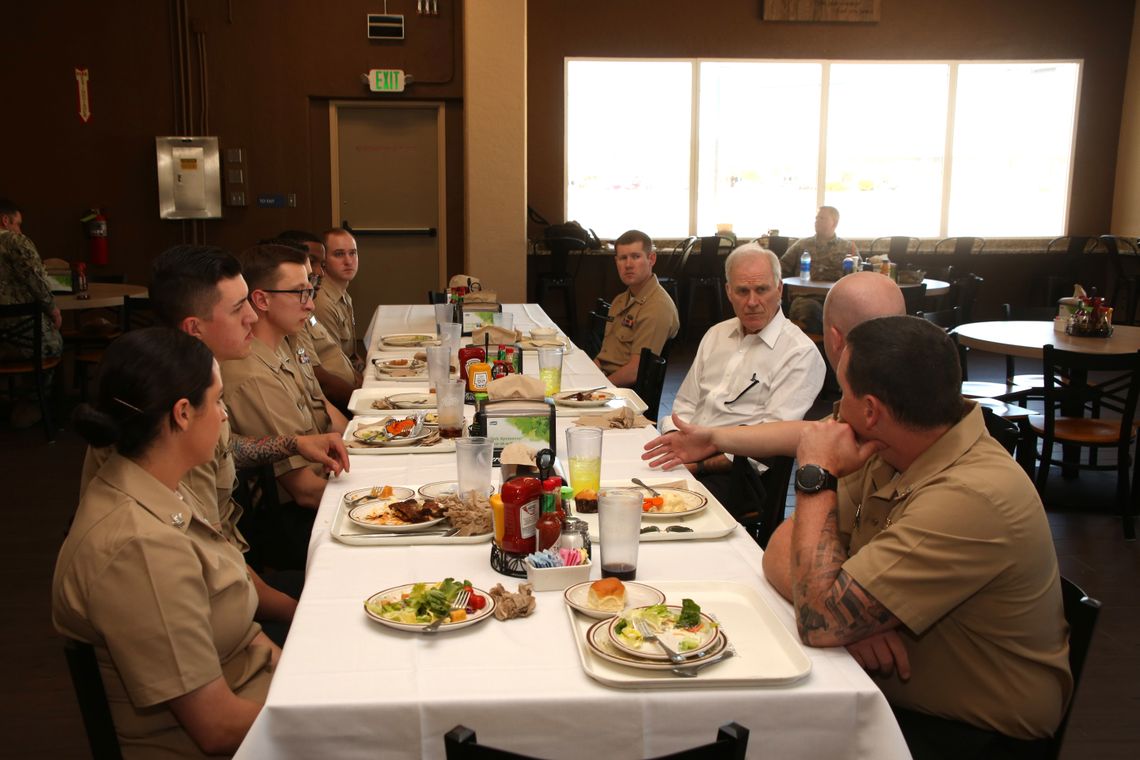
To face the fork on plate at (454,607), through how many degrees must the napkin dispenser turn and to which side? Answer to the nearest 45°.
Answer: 0° — it already faces it

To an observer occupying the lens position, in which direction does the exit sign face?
facing the viewer

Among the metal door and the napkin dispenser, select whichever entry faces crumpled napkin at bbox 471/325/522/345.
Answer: the metal door

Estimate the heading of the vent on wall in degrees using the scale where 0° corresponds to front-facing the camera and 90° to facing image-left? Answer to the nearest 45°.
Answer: approximately 0°

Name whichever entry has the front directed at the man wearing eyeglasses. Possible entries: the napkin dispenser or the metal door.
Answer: the metal door

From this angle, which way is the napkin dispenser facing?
toward the camera

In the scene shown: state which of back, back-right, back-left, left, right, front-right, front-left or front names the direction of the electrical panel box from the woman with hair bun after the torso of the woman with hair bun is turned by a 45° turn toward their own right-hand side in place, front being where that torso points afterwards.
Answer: back-left

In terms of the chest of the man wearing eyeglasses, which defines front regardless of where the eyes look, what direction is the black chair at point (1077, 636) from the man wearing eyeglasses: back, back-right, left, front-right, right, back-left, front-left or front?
front-right

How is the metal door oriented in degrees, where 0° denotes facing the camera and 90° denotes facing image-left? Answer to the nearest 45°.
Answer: approximately 0°

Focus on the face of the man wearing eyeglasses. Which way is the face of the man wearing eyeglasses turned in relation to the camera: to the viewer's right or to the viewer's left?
to the viewer's right

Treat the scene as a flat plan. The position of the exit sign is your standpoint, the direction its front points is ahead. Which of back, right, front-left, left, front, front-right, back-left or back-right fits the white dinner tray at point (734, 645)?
front

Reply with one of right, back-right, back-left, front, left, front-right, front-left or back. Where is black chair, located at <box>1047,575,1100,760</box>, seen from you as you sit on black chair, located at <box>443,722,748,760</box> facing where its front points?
front-right

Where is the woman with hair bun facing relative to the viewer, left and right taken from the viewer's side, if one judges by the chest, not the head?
facing to the right of the viewer

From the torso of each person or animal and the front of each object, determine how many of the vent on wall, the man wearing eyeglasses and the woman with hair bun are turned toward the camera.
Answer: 1

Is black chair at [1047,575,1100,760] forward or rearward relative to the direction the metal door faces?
forward

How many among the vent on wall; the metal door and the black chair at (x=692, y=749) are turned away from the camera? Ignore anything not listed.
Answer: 1

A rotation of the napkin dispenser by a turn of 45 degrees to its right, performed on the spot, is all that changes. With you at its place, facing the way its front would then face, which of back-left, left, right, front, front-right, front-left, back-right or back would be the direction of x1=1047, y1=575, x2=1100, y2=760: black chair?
left

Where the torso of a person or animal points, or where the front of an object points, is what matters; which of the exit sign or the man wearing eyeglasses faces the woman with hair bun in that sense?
the exit sign

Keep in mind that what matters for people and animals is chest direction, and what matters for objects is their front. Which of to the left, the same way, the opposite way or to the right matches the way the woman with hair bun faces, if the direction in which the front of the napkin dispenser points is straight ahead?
to the left
